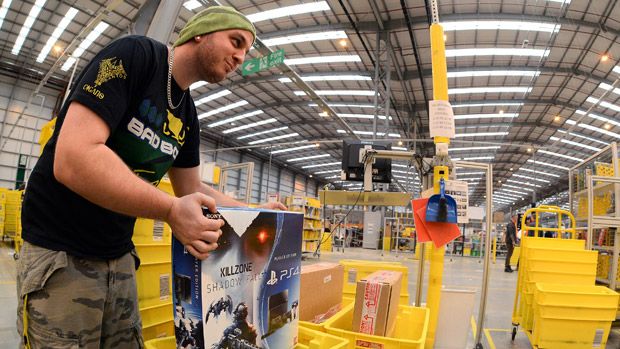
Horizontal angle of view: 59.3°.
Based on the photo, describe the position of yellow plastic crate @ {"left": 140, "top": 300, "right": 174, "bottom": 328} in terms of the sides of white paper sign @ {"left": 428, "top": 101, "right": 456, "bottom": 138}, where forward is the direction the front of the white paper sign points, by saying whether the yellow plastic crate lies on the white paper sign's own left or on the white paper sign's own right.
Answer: on the white paper sign's own right

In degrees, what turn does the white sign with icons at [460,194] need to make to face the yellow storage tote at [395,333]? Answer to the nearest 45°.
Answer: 0° — it already faces it

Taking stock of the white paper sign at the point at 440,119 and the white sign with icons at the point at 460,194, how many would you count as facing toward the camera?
2

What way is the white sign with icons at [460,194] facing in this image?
toward the camera

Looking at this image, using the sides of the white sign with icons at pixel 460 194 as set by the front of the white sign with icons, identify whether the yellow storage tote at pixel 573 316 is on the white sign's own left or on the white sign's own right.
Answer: on the white sign's own left

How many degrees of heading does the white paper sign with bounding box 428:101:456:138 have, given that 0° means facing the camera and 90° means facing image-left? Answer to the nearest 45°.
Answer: approximately 0°

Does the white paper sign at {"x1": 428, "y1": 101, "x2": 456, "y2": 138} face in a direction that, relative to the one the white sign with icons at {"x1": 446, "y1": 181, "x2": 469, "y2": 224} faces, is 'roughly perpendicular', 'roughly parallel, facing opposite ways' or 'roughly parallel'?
roughly parallel

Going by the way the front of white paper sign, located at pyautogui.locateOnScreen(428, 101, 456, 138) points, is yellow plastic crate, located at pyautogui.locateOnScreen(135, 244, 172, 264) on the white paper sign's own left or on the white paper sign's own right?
on the white paper sign's own right

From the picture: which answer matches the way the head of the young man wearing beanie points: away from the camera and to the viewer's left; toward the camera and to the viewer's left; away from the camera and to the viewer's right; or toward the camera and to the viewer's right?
toward the camera and to the viewer's right
